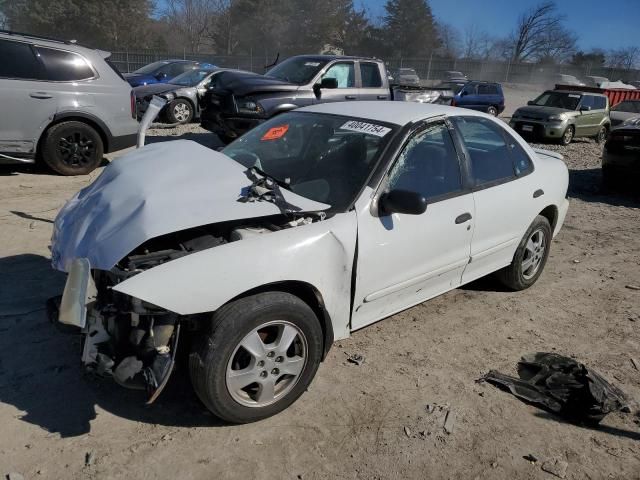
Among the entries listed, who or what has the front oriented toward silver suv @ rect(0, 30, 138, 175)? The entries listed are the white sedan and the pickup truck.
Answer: the pickup truck

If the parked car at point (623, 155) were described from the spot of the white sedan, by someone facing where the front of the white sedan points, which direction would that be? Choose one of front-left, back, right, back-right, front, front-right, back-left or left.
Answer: back

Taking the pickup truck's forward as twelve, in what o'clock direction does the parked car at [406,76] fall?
The parked car is roughly at 5 o'clock from the pickup truck.

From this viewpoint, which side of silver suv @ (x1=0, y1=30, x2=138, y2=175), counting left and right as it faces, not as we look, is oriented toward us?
left

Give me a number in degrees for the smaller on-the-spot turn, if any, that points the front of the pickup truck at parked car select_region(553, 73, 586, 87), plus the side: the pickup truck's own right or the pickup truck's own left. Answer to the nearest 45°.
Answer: approximately 180°

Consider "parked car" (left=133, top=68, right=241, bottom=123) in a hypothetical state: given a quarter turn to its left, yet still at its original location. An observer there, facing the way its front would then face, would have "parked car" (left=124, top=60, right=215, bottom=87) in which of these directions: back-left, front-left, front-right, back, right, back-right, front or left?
back-left

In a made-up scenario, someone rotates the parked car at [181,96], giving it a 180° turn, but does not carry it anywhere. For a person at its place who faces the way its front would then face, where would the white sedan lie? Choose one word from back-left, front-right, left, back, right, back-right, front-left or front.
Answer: back-right

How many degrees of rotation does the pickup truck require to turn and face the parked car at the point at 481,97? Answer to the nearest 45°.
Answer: approximately 180°

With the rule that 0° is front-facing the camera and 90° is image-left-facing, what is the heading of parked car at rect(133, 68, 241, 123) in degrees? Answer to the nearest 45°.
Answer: approximately 45°

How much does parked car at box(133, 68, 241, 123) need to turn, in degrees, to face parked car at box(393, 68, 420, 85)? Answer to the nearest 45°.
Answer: approximately 180°

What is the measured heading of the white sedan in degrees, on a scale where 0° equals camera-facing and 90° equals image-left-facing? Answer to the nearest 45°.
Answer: approximately 45°

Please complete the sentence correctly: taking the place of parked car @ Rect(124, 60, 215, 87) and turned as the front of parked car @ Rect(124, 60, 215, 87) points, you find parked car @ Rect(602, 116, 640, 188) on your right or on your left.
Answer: on your left

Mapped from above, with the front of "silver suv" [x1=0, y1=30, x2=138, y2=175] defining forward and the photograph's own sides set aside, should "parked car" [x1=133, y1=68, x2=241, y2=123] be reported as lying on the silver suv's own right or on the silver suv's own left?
on the silver suv's own right

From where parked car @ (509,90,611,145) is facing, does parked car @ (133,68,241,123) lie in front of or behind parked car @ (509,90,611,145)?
in front

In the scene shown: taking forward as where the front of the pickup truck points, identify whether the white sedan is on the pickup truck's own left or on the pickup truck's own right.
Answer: on the pickup truck's own left

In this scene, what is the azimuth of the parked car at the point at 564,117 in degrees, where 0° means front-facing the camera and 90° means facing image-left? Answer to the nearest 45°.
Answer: approximately 45°
